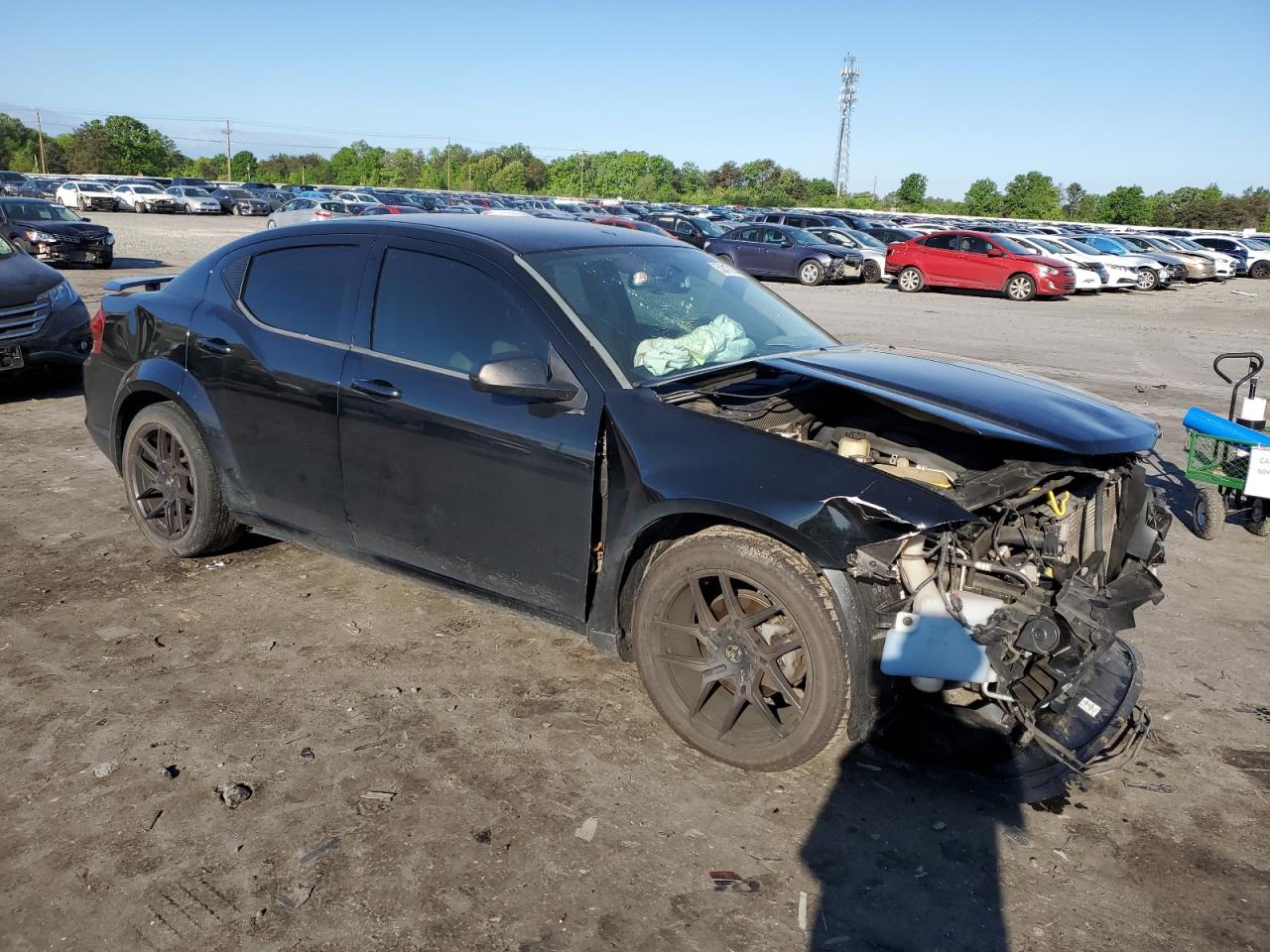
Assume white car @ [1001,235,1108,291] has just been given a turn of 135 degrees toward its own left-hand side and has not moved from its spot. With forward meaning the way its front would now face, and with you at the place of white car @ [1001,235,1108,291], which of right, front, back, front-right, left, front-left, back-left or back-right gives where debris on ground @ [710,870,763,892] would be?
back

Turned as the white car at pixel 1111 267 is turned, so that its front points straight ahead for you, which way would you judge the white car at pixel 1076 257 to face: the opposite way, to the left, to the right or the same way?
the same way

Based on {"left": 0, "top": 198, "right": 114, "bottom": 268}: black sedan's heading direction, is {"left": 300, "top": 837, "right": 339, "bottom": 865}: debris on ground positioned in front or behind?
in front

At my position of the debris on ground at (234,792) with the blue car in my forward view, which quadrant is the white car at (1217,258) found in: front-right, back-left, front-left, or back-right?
front-right

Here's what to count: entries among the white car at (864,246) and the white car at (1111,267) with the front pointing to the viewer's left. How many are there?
0

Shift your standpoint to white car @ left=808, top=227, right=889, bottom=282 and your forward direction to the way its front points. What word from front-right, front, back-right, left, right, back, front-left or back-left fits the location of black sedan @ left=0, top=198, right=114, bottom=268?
right

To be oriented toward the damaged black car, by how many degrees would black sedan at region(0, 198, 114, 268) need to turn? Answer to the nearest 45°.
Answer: approximately 45° to its right

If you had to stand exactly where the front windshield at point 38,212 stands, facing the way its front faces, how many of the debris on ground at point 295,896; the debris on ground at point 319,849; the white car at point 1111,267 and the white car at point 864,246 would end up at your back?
0

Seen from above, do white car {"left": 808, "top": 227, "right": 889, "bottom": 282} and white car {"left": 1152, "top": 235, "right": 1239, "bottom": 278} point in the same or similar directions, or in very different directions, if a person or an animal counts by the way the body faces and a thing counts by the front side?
same or similar directions

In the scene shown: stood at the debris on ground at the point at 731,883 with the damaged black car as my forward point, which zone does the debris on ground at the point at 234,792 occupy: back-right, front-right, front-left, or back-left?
front-left

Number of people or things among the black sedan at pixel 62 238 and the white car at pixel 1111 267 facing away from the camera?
0

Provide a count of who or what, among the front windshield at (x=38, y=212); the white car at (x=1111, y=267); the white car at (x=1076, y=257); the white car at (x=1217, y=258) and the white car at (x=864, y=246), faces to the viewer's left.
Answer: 0

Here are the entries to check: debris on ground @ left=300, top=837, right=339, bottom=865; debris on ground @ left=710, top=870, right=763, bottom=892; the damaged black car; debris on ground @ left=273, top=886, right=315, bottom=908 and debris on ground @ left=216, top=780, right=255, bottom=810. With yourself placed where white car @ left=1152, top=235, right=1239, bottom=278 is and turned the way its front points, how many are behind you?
0

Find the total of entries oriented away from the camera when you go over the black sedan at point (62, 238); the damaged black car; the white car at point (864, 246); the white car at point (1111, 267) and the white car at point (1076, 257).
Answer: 0

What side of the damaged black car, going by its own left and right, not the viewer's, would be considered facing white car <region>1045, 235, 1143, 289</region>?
left

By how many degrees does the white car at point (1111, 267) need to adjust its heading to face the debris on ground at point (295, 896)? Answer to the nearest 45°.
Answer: approximately 45° to its right

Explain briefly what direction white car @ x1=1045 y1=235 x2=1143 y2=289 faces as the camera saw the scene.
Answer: facing the viewer and to the right of the viewer

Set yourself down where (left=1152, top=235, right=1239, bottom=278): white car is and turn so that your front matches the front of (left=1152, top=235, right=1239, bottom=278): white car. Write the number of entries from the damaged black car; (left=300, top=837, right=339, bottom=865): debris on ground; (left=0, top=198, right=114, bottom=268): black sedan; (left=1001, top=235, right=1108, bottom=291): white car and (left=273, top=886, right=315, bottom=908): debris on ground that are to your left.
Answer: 0

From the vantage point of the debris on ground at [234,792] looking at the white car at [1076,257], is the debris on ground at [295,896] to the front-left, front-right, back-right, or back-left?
back-right

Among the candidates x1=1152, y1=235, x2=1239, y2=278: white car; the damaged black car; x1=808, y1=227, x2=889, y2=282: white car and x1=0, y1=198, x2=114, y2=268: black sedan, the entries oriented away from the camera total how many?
0

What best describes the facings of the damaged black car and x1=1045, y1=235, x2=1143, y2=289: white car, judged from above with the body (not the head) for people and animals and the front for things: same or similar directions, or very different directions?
same or similar directions
